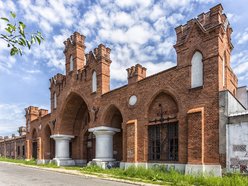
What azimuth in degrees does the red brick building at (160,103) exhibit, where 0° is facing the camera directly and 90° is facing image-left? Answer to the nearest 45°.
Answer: approximately 45°
